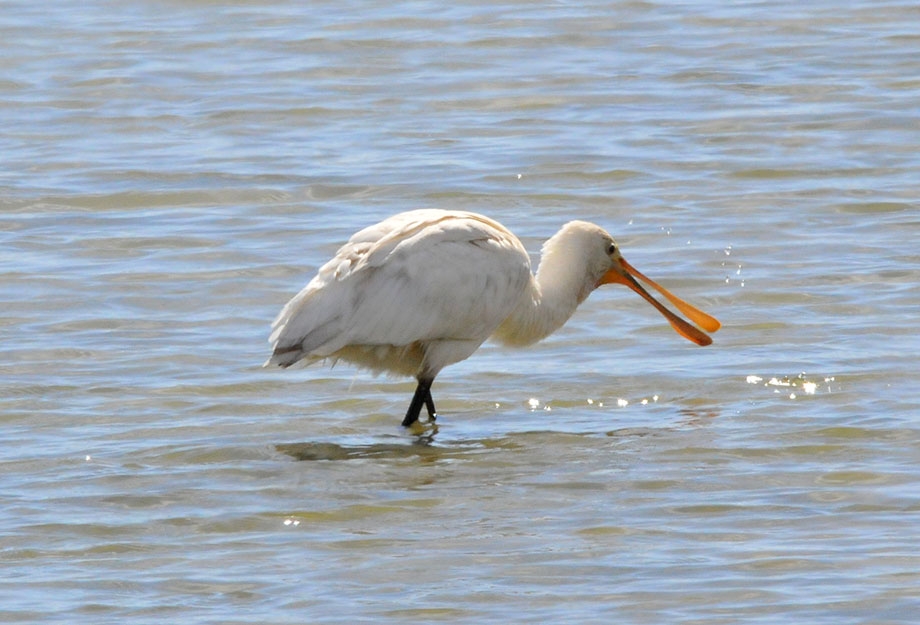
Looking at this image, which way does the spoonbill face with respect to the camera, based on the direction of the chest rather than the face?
to the viewer's right
